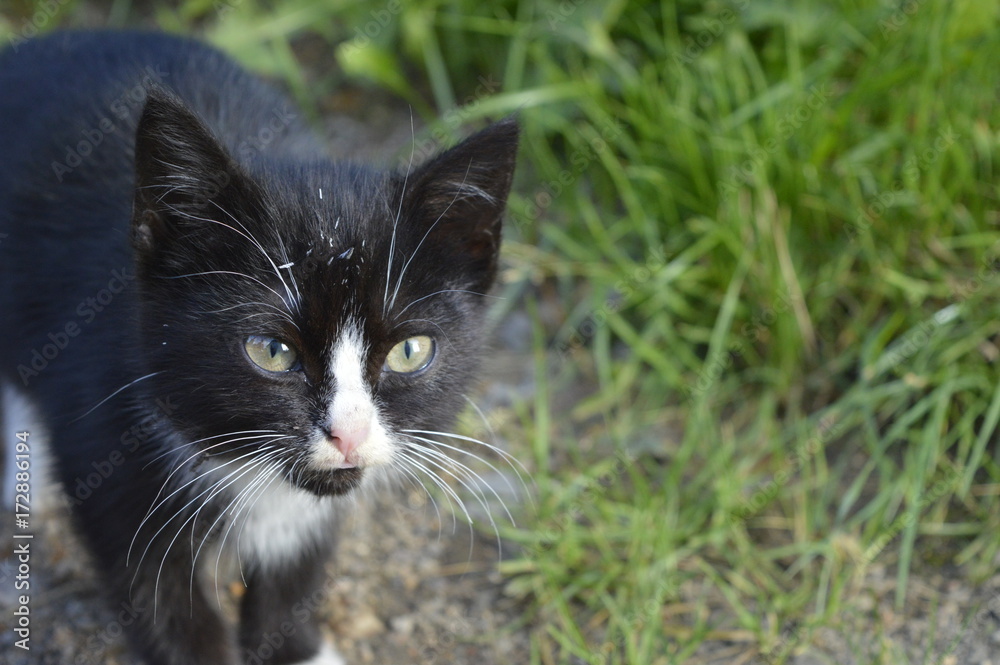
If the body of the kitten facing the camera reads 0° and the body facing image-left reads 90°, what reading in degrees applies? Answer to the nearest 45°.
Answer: approximately 315°
